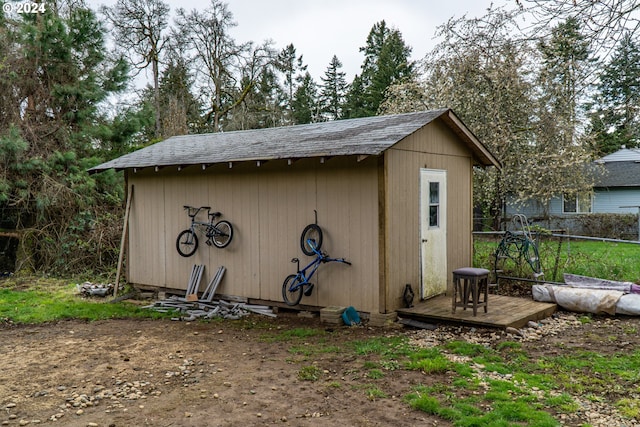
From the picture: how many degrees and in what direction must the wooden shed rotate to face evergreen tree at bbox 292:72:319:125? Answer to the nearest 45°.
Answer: approximately 135° to its left

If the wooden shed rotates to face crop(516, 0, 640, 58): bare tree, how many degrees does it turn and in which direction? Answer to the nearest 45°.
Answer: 0° — it already faces it

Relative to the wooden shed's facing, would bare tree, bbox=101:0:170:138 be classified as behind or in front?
behind

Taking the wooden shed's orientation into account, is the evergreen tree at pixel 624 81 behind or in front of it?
in front

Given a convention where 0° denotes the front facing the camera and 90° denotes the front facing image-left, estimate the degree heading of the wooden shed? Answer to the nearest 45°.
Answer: approximately 315°

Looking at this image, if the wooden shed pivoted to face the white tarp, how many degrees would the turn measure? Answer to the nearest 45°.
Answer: approximately 45° to its left

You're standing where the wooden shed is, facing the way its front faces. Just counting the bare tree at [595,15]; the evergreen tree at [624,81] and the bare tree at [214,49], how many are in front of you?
2

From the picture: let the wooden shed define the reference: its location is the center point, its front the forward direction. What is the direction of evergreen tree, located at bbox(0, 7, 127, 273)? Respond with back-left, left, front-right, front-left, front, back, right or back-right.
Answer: back

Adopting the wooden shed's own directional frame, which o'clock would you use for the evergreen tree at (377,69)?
The evergreen tree is roughly at 8 o'clock from the wooden shed.

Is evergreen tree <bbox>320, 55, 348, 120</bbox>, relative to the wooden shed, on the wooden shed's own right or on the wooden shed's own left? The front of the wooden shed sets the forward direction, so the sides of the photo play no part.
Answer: on the wooden shed's own left
